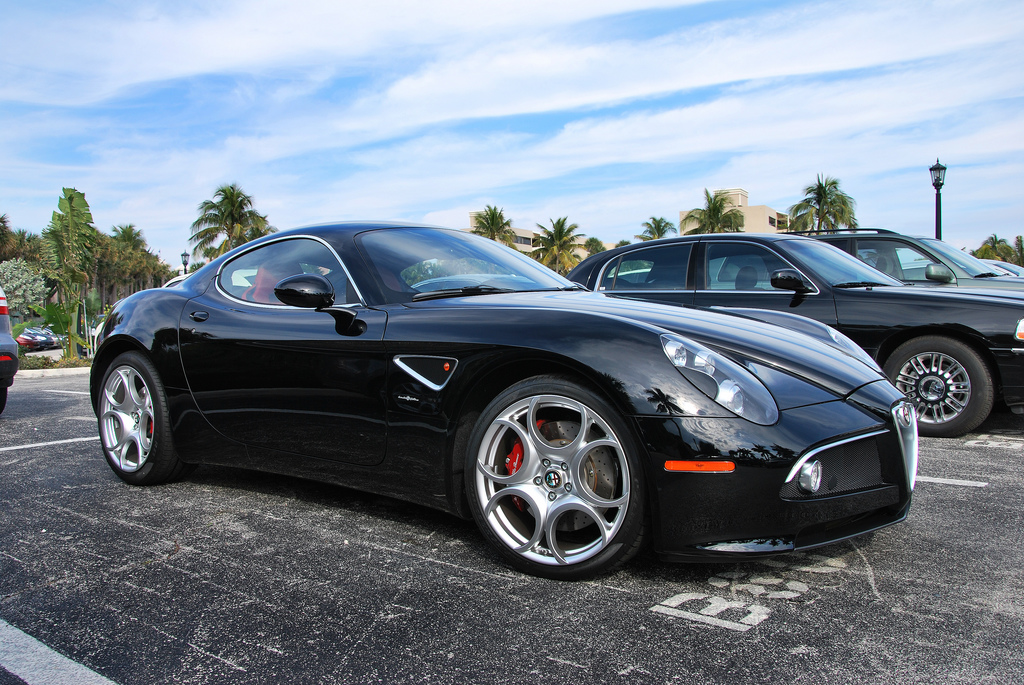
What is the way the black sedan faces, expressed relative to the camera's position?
facing to the right of the viewer

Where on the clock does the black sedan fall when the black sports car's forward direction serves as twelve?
The black sedan is roughly at 9 o'clock from the black sports car.

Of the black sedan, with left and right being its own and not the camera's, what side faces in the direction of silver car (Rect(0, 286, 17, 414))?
back

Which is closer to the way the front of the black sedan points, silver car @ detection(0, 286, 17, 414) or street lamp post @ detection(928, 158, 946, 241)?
the street lamp post

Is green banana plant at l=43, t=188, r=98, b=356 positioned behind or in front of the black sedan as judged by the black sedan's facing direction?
behind

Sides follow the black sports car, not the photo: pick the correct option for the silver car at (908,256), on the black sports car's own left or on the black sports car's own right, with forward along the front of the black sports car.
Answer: on the black sports car's own left

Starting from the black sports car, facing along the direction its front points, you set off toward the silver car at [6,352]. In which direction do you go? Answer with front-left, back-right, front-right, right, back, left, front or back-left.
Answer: back

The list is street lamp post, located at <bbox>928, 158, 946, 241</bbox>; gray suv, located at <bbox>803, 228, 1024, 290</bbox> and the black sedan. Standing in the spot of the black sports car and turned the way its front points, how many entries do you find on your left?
3

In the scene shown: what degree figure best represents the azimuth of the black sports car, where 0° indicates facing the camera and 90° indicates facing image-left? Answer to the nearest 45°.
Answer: approximately 315°

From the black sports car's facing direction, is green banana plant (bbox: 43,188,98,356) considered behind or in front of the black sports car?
behind

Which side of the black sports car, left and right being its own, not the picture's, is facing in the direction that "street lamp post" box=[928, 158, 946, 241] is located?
left

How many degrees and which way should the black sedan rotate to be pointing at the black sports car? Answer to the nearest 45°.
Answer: approximately 90° to its right
